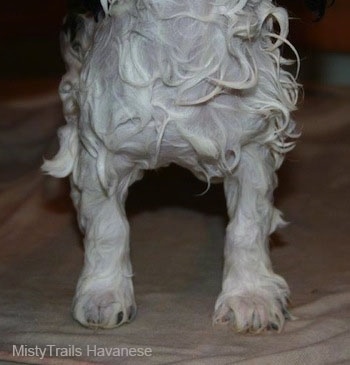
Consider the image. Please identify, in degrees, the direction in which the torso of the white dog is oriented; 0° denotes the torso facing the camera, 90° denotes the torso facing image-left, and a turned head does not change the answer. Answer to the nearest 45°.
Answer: approximately 0°
